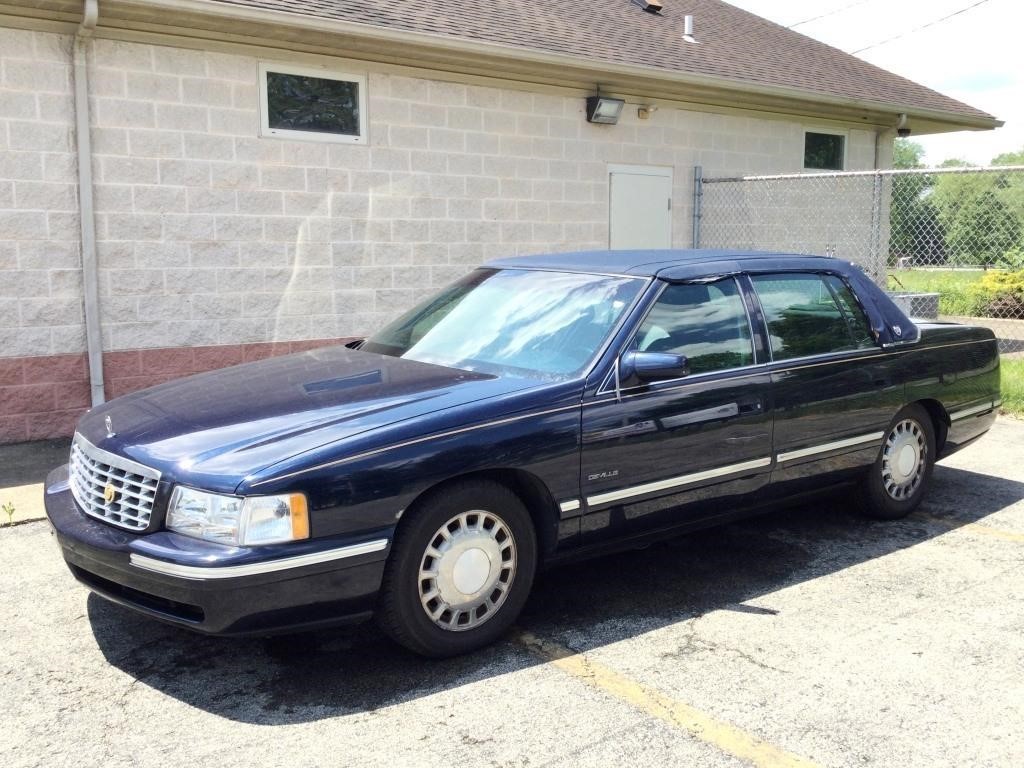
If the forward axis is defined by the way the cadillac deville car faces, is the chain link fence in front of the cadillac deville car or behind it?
behind

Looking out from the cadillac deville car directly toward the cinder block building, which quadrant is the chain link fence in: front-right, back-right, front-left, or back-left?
front-right

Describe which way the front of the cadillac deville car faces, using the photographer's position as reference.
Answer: facing the viewer and to the left of the viewer

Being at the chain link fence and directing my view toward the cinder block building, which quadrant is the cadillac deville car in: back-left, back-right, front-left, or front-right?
front-left
